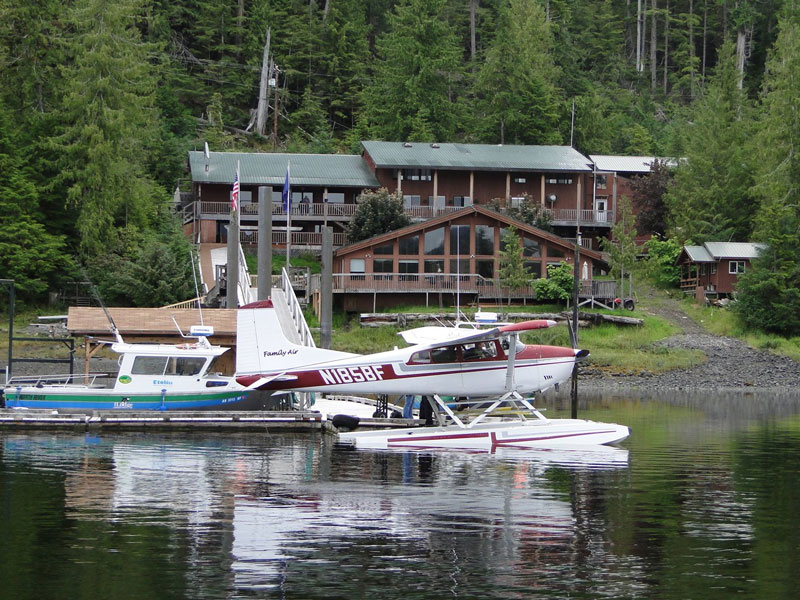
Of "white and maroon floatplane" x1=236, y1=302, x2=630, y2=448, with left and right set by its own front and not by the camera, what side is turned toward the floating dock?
back

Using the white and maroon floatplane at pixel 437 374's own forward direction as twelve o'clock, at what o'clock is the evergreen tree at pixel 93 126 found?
The evergreen tree is roughly at 8 o'clock from the white and maroon floatplane.

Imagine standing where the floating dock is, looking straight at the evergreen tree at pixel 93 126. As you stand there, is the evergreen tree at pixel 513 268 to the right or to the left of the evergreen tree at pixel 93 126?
right

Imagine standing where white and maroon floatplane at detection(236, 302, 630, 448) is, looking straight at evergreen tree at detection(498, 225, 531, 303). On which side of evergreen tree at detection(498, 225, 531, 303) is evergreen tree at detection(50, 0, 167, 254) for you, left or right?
left

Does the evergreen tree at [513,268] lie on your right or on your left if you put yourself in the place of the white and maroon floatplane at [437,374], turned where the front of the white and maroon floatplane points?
on your left

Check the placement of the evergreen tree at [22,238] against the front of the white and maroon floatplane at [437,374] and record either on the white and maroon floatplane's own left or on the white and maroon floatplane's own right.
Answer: on the white and maroon floatplane's own left

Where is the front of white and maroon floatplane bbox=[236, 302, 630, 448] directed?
to the viewer's right

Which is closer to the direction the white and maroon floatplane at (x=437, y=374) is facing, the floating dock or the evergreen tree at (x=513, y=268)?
the evergreen tree
